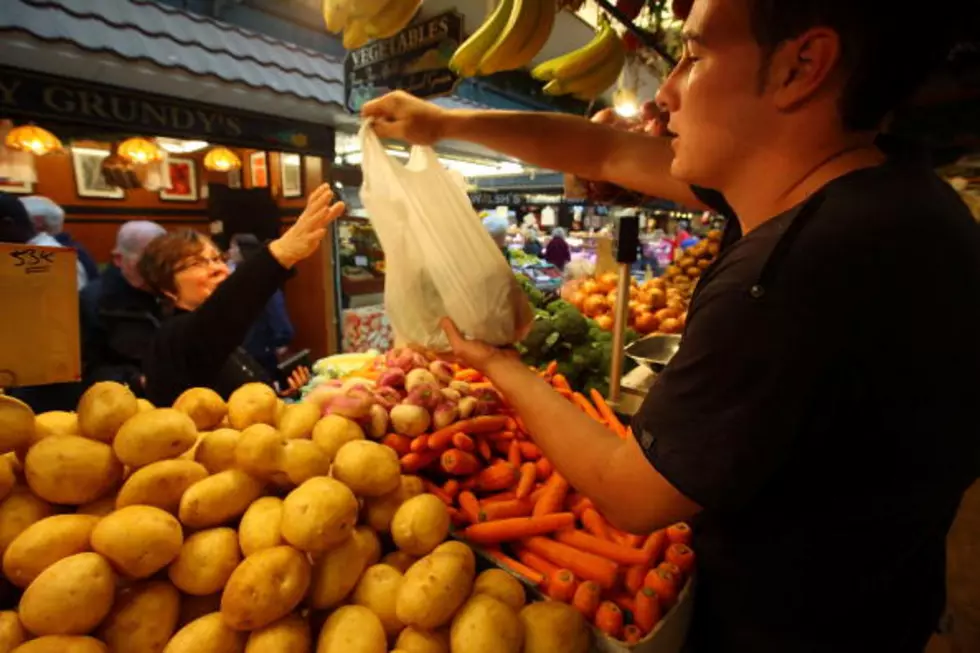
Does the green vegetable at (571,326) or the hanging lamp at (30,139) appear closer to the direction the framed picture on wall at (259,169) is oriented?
the green vegetable

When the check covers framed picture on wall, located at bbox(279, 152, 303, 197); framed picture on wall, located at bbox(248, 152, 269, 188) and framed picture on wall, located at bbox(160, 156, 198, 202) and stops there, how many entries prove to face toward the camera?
3

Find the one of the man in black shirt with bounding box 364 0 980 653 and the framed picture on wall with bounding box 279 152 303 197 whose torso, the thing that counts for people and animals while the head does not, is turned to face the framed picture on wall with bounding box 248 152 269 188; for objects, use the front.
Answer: the man in black shirt

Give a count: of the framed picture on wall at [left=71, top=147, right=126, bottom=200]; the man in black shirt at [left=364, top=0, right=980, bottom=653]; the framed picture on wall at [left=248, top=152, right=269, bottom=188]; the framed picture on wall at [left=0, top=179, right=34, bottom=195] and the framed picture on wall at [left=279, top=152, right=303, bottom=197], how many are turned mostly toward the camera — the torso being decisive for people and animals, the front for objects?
4

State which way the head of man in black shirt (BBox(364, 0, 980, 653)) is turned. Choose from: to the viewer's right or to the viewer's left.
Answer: to the viewer's left

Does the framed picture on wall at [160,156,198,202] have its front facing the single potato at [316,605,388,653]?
yes

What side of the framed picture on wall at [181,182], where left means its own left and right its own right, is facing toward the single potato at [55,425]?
front

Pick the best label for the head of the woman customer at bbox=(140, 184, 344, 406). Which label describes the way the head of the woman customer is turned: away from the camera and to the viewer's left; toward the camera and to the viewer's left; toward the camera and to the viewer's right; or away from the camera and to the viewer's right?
toward the camera and to the viewer's right
